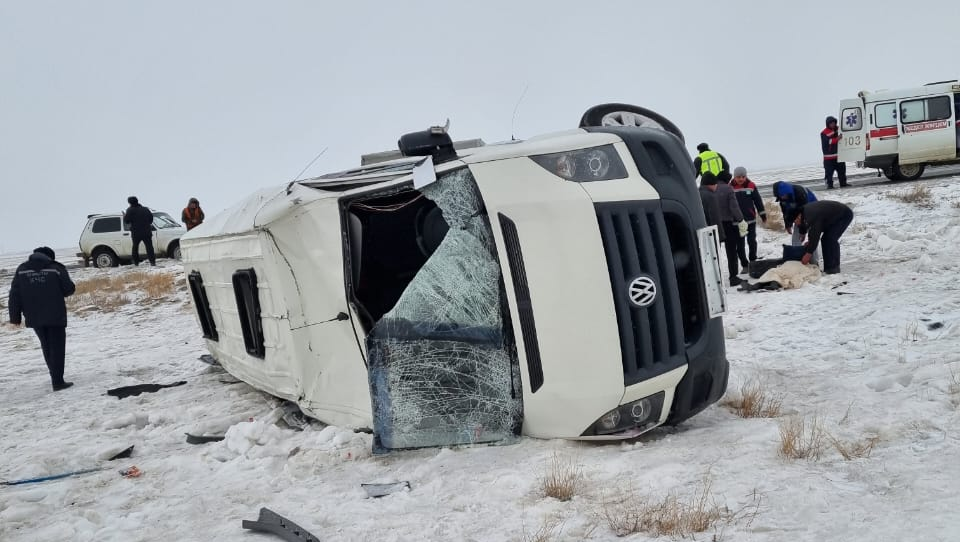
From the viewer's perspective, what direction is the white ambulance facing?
to the viewer's right

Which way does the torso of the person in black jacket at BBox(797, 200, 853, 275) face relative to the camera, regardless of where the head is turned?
to the viewer's left

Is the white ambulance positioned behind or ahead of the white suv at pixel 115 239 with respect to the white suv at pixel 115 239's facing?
ahead

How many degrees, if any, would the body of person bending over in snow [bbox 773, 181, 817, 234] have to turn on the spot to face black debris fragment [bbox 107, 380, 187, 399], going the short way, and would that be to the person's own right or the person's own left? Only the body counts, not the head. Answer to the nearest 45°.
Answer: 0° — they already face it

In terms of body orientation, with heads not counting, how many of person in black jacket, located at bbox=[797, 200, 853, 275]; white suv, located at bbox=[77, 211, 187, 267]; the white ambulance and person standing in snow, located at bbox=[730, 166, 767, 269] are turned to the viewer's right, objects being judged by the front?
2

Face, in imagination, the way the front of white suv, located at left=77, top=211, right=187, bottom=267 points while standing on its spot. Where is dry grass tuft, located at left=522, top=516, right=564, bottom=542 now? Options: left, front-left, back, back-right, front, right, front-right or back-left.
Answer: right

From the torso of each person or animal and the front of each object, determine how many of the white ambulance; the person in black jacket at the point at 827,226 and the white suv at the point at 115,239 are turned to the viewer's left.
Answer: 1

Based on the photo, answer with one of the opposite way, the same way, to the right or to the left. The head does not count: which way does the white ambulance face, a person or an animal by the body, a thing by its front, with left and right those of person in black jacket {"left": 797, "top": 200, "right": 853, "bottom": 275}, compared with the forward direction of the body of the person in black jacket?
the opposite way

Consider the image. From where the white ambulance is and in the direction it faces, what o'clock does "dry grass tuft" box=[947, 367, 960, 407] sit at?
The dry grass tuft is roughly at 3 o'clock from the white ambulance.

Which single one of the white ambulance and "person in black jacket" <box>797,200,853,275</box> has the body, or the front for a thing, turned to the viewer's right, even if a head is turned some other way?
the white ambulance
